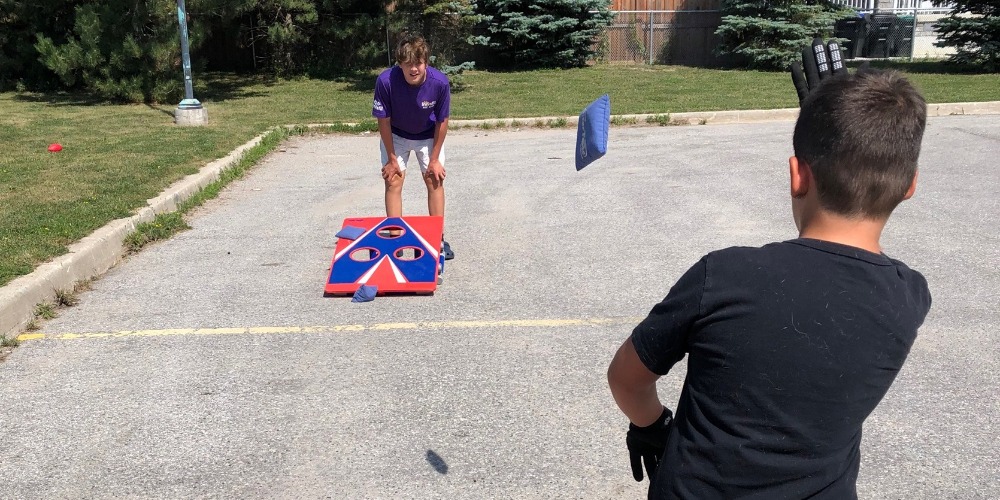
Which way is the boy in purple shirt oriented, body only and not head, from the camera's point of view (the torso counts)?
toward the camera

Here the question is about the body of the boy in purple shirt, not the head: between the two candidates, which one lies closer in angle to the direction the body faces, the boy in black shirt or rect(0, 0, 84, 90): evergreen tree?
the boy in black shirt

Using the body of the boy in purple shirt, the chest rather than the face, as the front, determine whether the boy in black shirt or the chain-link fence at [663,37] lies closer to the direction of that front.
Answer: the boy in black shirt

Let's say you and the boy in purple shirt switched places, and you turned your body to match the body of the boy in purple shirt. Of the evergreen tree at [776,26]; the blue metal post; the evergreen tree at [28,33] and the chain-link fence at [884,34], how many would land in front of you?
0

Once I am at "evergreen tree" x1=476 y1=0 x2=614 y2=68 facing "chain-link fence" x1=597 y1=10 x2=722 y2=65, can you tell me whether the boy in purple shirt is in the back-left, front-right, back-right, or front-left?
back-right

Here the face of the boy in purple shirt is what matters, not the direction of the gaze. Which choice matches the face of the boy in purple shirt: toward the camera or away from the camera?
toward the camera

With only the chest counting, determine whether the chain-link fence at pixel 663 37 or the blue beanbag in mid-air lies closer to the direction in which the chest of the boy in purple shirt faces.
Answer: the blue beanbag in mid-air

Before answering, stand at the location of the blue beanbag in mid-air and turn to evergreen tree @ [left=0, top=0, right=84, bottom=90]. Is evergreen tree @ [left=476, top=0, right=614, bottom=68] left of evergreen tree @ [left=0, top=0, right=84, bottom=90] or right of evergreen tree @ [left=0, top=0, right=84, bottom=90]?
right

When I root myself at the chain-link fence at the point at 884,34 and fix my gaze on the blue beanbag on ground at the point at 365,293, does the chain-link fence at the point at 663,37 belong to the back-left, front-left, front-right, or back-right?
front-right

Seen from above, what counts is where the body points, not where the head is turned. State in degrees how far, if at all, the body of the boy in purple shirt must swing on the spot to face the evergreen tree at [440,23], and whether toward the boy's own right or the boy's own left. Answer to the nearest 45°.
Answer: approximately 180°

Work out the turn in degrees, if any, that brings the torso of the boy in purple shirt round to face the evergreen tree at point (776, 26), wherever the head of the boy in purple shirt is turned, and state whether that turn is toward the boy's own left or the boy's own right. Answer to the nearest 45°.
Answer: approximately 135° to the boy's own left

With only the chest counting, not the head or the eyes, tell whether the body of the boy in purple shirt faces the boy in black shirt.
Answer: yes

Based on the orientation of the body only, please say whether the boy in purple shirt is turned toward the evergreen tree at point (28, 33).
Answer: no

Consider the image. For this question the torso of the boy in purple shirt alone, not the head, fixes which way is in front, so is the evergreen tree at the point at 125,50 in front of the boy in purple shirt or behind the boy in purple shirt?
behind
